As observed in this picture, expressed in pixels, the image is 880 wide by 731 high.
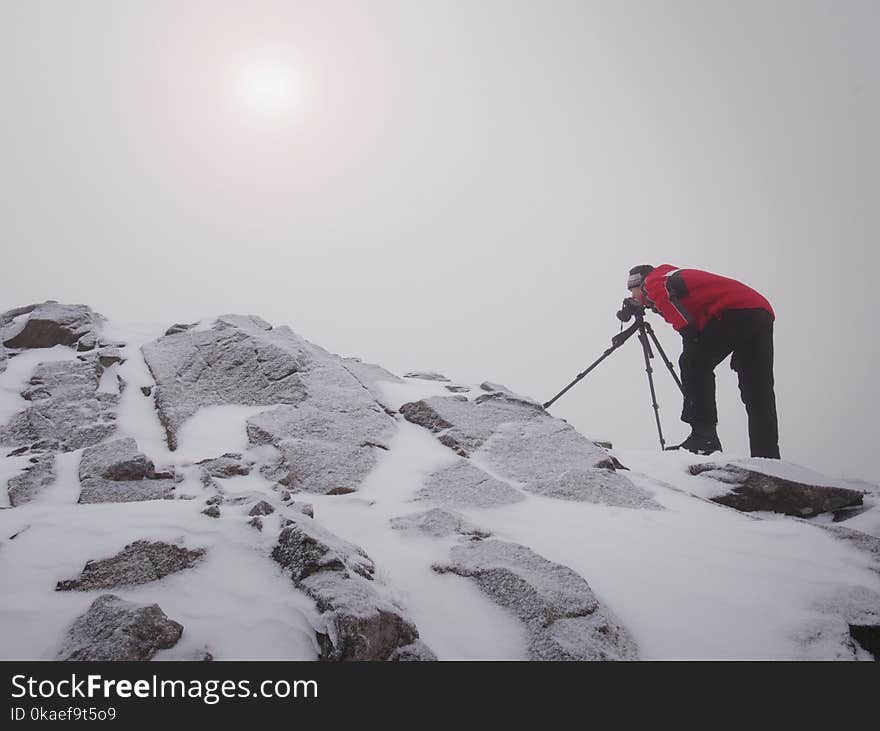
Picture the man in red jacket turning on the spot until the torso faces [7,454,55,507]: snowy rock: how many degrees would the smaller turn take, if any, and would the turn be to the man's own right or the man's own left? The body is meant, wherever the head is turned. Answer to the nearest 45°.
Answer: approximately 45° to the man's own left

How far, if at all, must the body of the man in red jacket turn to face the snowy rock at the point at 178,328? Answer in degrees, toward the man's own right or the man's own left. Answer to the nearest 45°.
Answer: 0° — they already face it

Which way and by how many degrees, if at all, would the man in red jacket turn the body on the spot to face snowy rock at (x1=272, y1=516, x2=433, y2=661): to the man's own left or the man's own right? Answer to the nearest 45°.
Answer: approximately 90° to the man's own left

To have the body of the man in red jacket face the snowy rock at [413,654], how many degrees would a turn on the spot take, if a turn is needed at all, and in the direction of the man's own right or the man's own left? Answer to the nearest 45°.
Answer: approximately 90° to the man's own left

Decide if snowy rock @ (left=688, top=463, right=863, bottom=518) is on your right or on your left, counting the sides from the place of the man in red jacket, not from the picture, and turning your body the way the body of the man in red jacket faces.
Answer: on your left

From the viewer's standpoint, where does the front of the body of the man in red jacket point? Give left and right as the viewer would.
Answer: facing to the left of the viewer

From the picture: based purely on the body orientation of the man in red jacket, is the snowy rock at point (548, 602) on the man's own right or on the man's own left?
on the man's own left

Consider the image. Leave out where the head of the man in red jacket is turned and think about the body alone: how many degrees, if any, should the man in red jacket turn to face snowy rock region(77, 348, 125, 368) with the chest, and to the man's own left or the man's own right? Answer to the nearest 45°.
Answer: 0° — they already face it

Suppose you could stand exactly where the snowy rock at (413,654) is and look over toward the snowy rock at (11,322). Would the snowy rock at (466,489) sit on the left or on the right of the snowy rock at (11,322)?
right

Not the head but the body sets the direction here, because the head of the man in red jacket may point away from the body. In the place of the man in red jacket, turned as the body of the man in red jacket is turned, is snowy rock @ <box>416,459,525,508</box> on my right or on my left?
on my left
